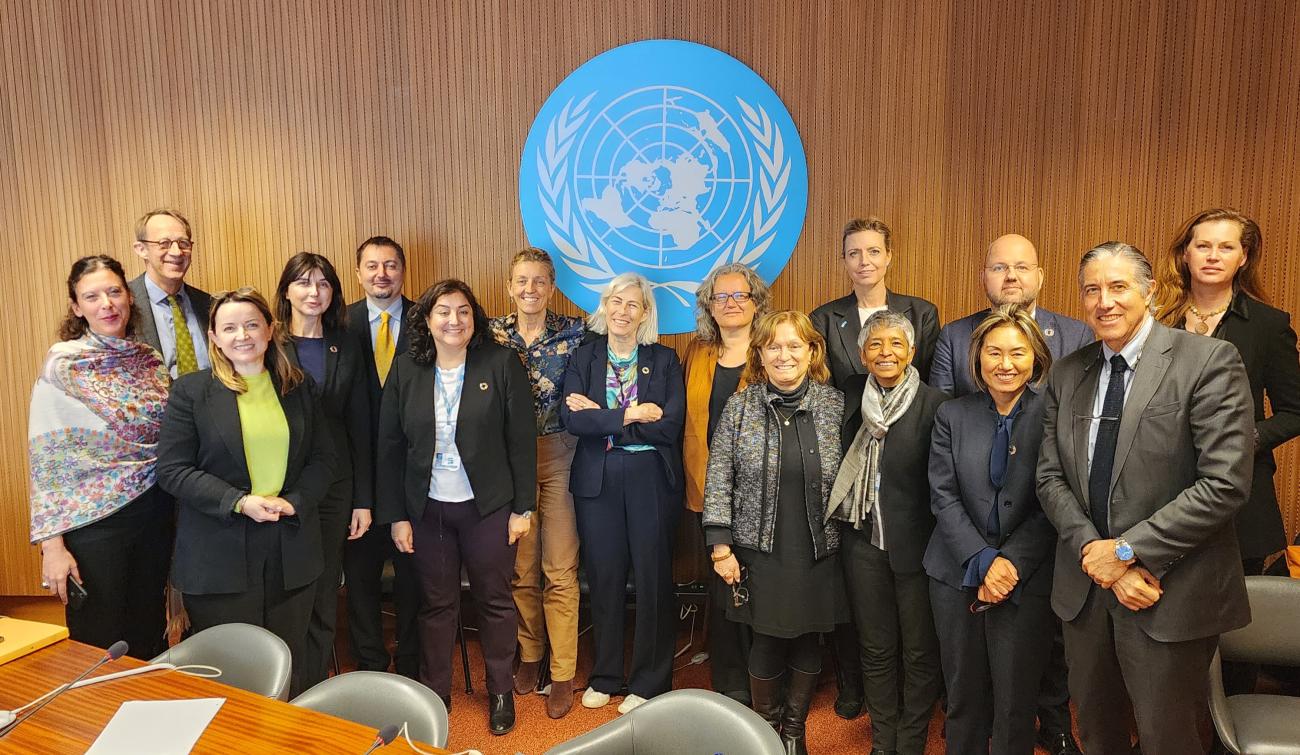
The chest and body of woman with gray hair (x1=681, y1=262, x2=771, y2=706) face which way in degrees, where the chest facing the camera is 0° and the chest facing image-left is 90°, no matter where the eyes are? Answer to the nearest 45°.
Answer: approximately 0°

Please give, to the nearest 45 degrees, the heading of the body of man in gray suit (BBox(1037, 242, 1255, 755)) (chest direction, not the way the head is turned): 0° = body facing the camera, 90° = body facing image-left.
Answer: approximately 45°

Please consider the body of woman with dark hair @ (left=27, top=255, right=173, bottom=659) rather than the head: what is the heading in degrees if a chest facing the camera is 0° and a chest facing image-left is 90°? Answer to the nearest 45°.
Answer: approximately 315°

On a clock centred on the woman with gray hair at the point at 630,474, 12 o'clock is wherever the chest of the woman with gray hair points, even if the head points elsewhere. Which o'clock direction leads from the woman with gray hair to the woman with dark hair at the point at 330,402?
The woman with dark hair is roughly at 3 o'clock from the woman with gray hair.

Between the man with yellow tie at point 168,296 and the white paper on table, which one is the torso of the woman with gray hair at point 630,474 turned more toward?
the white paper on table

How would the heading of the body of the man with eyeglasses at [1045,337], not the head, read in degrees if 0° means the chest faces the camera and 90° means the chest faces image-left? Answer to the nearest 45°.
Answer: approximately 0°

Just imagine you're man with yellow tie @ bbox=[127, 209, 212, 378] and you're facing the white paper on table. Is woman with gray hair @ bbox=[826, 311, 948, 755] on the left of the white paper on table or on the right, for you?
left
